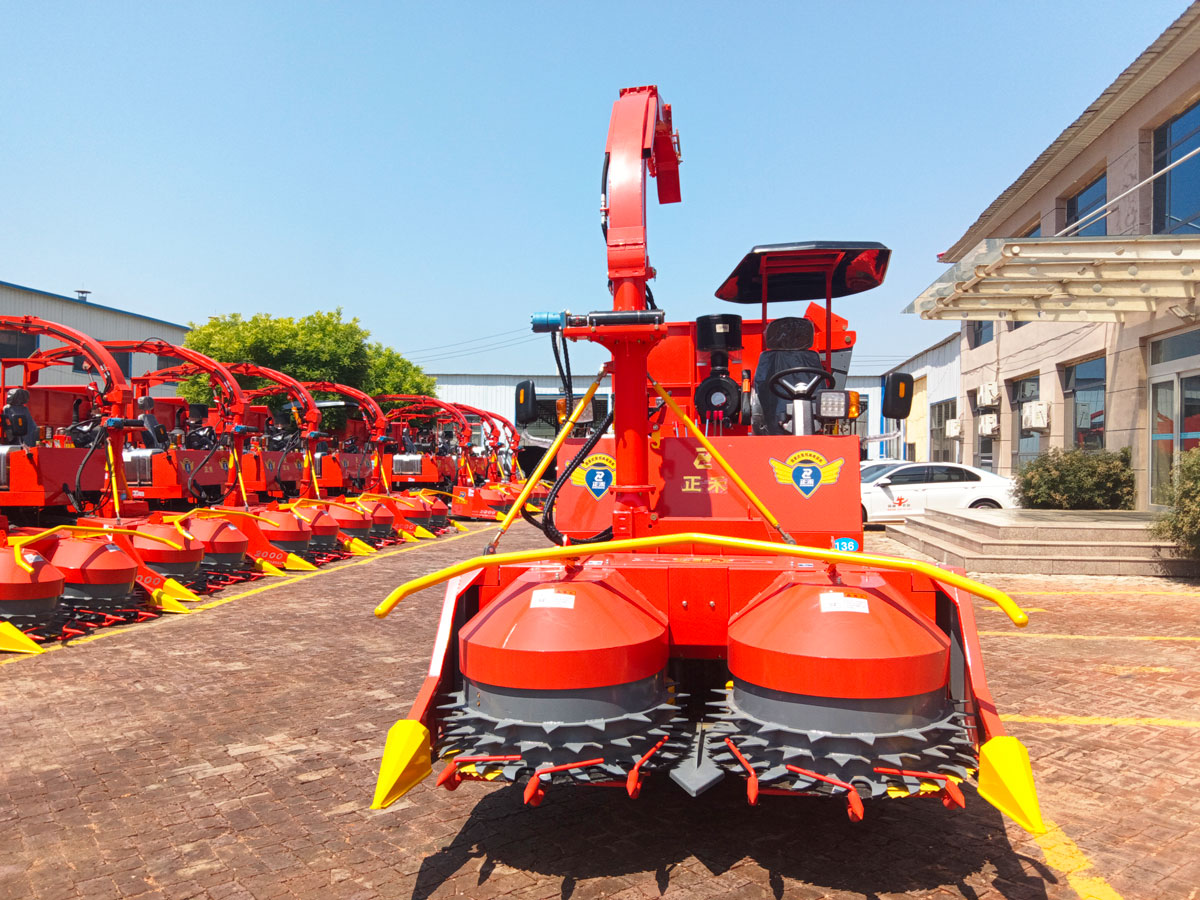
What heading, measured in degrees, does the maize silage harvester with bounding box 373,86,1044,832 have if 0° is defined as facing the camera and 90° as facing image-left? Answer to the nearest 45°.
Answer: approximately 0°

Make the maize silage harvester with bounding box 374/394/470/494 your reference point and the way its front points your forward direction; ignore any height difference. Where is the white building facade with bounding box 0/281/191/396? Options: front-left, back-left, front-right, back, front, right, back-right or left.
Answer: back

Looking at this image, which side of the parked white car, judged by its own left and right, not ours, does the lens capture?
left

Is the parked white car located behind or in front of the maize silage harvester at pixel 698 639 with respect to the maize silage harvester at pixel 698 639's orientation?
behind

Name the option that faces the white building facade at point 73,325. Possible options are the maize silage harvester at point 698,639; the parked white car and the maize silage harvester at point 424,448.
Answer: the parked white car
